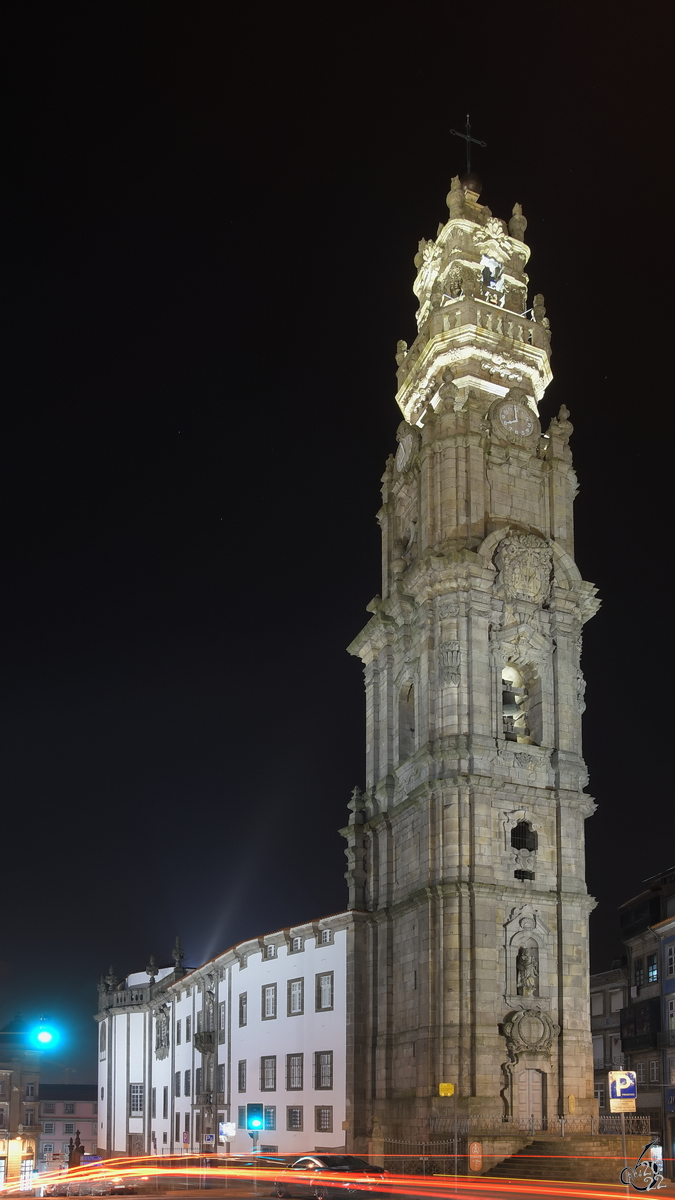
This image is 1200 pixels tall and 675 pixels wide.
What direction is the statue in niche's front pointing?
toward the camera
